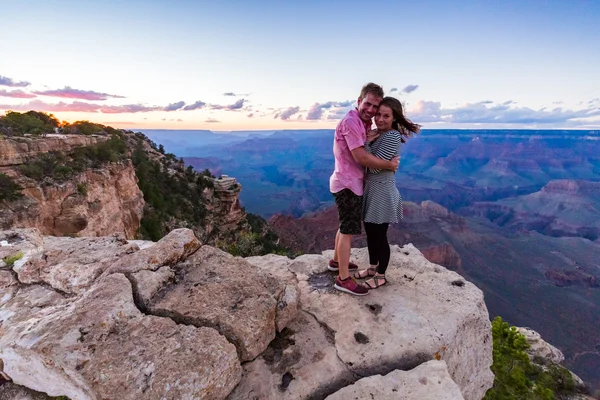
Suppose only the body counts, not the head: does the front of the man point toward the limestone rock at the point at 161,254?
no

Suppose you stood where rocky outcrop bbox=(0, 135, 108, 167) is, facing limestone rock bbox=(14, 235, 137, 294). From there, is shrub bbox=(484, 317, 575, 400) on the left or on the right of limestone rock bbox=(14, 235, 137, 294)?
left

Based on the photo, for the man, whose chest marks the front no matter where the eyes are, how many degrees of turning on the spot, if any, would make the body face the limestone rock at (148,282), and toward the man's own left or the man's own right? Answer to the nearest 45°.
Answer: approximately 135° to the man's own right

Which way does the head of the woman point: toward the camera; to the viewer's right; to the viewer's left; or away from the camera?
toward the camera

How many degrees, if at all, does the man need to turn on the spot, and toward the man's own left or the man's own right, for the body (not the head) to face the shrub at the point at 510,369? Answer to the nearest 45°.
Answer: approximately 45° to the man's own left

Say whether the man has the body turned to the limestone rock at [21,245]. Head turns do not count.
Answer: no
